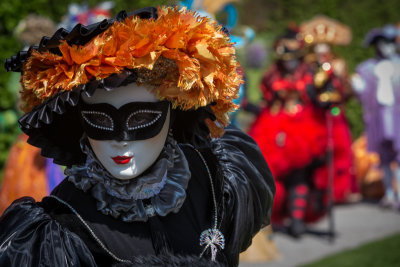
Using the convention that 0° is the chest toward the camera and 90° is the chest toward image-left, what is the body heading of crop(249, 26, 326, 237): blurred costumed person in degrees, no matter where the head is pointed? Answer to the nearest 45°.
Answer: approximately 0°

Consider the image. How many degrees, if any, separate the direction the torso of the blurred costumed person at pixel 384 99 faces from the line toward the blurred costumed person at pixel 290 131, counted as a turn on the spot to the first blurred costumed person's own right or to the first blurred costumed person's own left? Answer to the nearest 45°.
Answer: approximately 45° to the first blurred costumed person's own right

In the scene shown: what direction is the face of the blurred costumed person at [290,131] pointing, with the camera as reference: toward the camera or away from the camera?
toward the camera

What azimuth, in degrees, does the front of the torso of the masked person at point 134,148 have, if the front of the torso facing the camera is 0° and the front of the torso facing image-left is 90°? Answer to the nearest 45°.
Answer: approximately 0°

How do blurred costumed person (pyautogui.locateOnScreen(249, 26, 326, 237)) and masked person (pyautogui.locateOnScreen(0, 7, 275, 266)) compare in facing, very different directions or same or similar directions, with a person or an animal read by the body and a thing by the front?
same or similar directions

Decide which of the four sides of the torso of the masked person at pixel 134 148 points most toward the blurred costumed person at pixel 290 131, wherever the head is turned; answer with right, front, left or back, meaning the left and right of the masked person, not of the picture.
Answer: back

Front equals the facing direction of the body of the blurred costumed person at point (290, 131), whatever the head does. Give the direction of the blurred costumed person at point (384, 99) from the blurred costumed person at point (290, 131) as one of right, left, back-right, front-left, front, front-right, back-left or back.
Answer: back-left

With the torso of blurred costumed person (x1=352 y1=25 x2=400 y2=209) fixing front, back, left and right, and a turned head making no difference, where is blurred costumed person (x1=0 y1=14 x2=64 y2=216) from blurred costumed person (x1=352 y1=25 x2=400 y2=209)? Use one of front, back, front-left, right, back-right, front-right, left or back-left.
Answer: front-right

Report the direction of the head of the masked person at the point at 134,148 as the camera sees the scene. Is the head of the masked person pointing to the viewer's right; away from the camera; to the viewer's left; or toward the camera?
toward the camera

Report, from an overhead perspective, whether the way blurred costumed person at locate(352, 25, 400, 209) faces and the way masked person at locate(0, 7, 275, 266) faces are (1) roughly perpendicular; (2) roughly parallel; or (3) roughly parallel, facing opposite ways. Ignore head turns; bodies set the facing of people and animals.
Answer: roughly parallel

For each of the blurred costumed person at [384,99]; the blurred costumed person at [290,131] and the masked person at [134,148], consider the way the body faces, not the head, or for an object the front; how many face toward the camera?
3

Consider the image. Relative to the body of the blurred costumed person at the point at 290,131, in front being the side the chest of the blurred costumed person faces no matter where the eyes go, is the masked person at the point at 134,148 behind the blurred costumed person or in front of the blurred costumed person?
in front

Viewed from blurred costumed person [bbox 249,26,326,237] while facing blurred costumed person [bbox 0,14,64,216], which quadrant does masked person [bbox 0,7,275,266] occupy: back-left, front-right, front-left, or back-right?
front-left

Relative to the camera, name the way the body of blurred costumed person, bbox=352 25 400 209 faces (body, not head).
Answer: toward the camera
